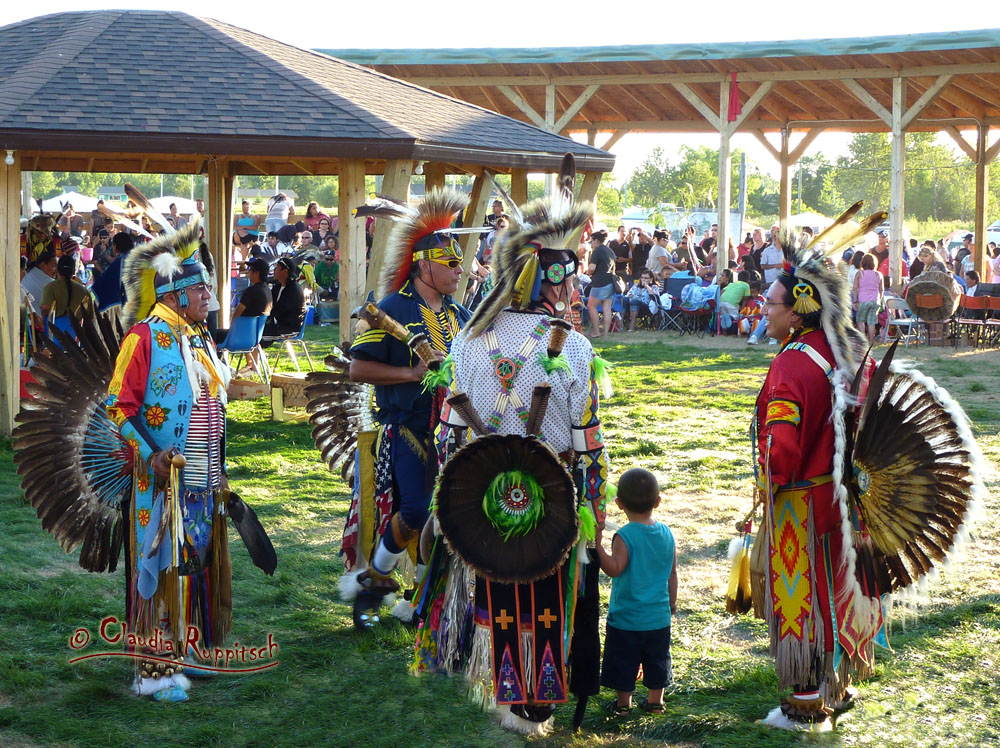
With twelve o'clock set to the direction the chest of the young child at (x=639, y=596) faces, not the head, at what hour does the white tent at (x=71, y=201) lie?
The white tent is roughly at 11 o'clock from the young child.

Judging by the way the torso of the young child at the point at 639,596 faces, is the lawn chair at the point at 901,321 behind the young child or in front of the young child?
in front

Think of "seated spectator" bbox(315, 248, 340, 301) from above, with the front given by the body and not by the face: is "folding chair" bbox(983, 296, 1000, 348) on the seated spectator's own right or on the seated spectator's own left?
on the seated spectator's own left

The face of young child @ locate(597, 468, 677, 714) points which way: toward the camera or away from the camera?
away from the camera

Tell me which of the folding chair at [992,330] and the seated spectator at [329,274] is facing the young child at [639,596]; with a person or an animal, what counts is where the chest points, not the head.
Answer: the seated spectator

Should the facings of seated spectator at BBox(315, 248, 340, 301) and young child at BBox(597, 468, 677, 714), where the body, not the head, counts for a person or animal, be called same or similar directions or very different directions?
very different directions
